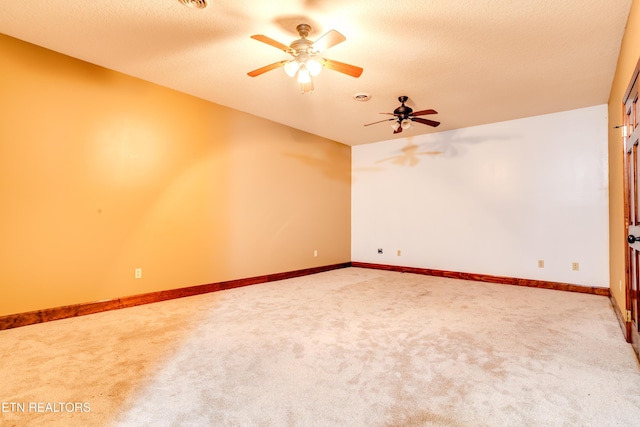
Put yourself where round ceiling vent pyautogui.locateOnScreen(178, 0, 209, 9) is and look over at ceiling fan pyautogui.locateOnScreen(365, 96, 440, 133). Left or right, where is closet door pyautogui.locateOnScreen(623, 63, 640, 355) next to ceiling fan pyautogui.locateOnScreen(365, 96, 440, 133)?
right

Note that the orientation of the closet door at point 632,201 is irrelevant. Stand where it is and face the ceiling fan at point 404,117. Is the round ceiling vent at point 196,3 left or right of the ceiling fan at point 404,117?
left

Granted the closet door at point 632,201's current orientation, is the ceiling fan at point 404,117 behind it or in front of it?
in front

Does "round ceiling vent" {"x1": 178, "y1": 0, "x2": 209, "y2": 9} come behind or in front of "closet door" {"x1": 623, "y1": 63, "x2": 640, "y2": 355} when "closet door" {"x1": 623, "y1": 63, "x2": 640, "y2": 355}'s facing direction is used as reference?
in front

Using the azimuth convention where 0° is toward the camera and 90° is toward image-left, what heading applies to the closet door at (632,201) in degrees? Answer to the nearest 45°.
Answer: approximately 90°
